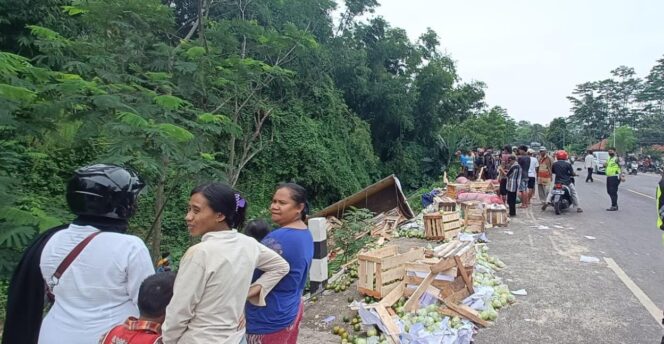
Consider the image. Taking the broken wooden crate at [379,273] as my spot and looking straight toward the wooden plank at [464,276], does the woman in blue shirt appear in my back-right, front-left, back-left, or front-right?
back-right

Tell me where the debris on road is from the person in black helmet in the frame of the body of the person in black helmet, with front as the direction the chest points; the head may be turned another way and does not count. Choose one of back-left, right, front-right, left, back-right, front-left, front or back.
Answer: front-right

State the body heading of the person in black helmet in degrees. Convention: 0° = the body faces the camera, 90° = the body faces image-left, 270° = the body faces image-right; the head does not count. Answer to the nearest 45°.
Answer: approximately 225°

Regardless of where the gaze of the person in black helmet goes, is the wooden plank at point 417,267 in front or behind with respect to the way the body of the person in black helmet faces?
in front

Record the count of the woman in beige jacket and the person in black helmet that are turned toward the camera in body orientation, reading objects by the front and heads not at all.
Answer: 0

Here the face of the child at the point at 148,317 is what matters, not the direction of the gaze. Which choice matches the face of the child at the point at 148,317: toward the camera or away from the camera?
away from the camera

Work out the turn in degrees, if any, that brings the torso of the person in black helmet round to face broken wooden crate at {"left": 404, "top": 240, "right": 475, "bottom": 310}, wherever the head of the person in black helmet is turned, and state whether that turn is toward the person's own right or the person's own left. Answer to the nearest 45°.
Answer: approximately 45° to the person's own right
